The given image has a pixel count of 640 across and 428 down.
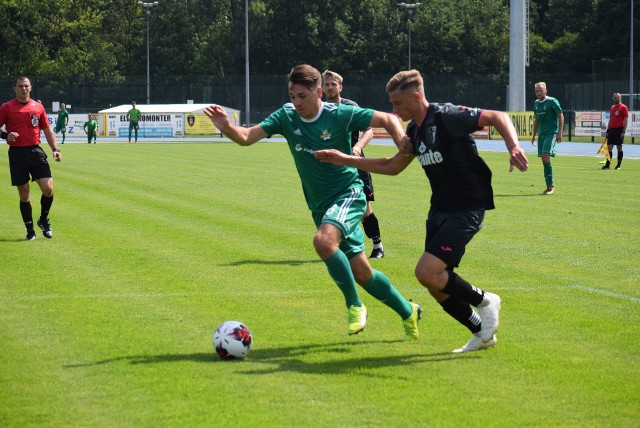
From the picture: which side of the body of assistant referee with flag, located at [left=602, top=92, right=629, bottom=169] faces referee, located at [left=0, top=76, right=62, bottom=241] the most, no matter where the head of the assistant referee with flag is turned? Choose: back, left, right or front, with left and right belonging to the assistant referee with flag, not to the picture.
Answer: front

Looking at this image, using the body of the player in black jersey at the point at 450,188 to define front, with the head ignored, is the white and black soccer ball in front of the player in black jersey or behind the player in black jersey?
in front

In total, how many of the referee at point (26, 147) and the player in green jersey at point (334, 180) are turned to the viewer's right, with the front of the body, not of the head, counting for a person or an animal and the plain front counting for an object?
0

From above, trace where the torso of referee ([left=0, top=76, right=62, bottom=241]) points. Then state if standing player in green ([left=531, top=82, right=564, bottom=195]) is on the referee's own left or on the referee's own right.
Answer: on the referee's own left

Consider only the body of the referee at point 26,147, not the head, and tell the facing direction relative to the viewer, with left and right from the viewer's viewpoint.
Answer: facing the viewer

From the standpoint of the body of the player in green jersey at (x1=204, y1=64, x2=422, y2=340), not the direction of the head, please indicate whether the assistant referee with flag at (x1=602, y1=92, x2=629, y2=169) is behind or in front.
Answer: behind

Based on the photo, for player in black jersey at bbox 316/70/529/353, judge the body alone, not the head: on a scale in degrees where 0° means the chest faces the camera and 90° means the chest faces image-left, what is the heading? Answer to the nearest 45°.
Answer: approximately 45°

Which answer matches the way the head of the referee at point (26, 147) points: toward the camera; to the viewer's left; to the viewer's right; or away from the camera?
toward the camera

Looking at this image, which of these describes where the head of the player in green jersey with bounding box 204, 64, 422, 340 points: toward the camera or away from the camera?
toward the camera

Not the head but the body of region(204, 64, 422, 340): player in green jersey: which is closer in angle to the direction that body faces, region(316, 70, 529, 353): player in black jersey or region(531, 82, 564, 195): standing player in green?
the player in black jersey
